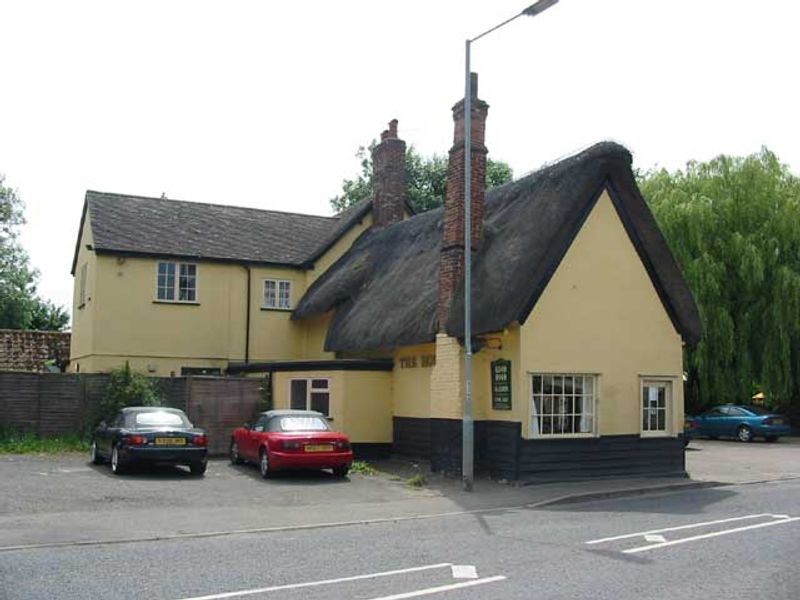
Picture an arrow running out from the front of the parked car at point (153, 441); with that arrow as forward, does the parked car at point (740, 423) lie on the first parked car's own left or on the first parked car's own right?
on the first parked car's own right

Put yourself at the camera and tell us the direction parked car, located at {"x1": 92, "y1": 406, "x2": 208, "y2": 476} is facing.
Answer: facing away from the viewer and to the left of the viewer

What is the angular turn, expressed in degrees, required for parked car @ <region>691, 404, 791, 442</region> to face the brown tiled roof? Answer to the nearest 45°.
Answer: approximately 45° to its left

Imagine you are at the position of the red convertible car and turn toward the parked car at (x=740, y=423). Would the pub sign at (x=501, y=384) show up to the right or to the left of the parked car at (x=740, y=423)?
right

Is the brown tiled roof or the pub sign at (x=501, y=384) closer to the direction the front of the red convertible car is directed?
the brown tiled roof

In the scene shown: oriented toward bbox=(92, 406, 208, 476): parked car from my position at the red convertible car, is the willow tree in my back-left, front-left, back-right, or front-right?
back-right

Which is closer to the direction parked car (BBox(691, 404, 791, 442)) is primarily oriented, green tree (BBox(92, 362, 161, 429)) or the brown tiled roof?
the brown tiled roof

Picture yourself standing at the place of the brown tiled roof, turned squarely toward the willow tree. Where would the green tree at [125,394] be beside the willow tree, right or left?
right

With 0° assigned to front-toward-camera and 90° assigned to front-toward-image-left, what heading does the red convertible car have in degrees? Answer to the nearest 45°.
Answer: approximately 135°

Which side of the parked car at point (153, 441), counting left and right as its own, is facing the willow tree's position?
right

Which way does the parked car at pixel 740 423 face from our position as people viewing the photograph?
facing away from the viewer and to the left of the viewer

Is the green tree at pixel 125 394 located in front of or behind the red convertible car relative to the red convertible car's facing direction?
in front
